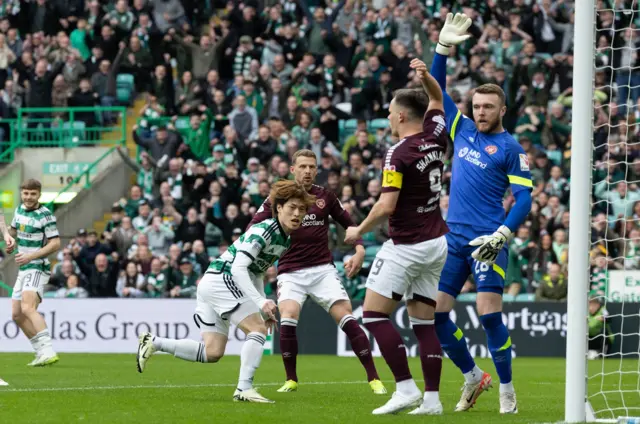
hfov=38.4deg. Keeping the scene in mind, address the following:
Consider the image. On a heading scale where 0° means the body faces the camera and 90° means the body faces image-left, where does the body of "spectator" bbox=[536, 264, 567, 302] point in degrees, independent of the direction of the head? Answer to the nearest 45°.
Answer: approximately 0°

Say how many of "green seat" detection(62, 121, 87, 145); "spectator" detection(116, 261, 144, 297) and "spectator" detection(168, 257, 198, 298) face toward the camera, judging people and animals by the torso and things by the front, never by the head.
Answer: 3

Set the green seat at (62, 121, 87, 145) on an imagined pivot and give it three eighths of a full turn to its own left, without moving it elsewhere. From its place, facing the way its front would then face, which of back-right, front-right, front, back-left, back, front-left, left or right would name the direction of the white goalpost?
back-right

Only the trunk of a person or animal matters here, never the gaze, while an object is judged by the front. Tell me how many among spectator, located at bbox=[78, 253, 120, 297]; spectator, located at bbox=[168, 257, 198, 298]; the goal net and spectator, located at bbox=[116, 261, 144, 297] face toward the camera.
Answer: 3

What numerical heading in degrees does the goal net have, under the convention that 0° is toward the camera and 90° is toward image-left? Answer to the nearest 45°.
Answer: approximately 90°

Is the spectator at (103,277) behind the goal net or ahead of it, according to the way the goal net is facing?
ahead

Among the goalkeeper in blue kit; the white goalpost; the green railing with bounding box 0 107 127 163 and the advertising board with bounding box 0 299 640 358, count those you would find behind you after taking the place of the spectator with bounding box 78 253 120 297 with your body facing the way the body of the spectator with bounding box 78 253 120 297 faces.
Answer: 1

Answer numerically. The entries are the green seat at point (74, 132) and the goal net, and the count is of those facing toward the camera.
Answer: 1

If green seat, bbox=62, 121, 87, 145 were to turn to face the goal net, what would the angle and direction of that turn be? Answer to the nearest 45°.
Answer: approximately 45° to its left
